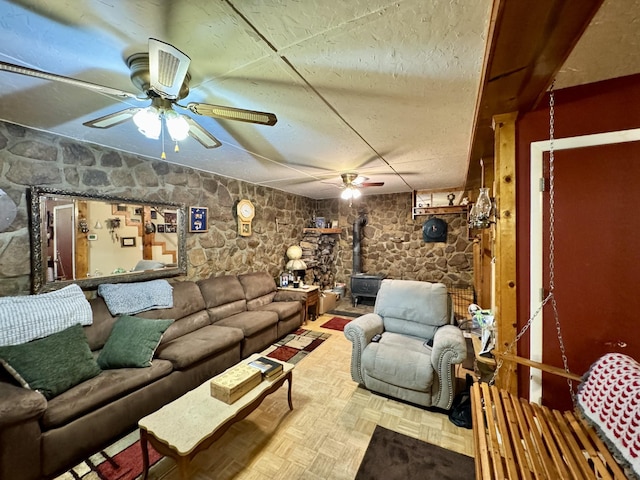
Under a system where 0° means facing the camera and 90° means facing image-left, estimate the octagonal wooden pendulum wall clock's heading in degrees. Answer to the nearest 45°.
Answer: approximately 315°

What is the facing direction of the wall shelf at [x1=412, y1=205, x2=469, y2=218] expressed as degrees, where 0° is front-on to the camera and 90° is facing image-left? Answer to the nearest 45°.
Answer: approximately 0°

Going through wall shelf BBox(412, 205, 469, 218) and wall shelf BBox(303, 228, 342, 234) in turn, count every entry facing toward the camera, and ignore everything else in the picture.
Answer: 2

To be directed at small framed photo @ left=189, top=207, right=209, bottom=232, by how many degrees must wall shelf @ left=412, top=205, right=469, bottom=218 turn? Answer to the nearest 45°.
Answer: approximately 45° to its right

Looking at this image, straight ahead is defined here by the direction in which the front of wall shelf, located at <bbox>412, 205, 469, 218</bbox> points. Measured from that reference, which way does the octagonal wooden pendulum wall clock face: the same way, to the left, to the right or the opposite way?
to the left

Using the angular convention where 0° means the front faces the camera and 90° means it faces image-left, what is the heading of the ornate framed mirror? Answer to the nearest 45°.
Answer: approximately 315°

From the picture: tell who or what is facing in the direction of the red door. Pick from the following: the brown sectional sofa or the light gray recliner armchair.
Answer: the brown sectional sofa

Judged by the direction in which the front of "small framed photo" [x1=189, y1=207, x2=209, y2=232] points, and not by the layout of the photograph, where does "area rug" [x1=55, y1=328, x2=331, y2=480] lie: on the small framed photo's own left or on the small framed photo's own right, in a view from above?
on the small framed photo's own right

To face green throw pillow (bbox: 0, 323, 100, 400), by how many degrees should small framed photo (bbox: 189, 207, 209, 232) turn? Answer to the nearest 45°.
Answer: approximately 90° to its right
